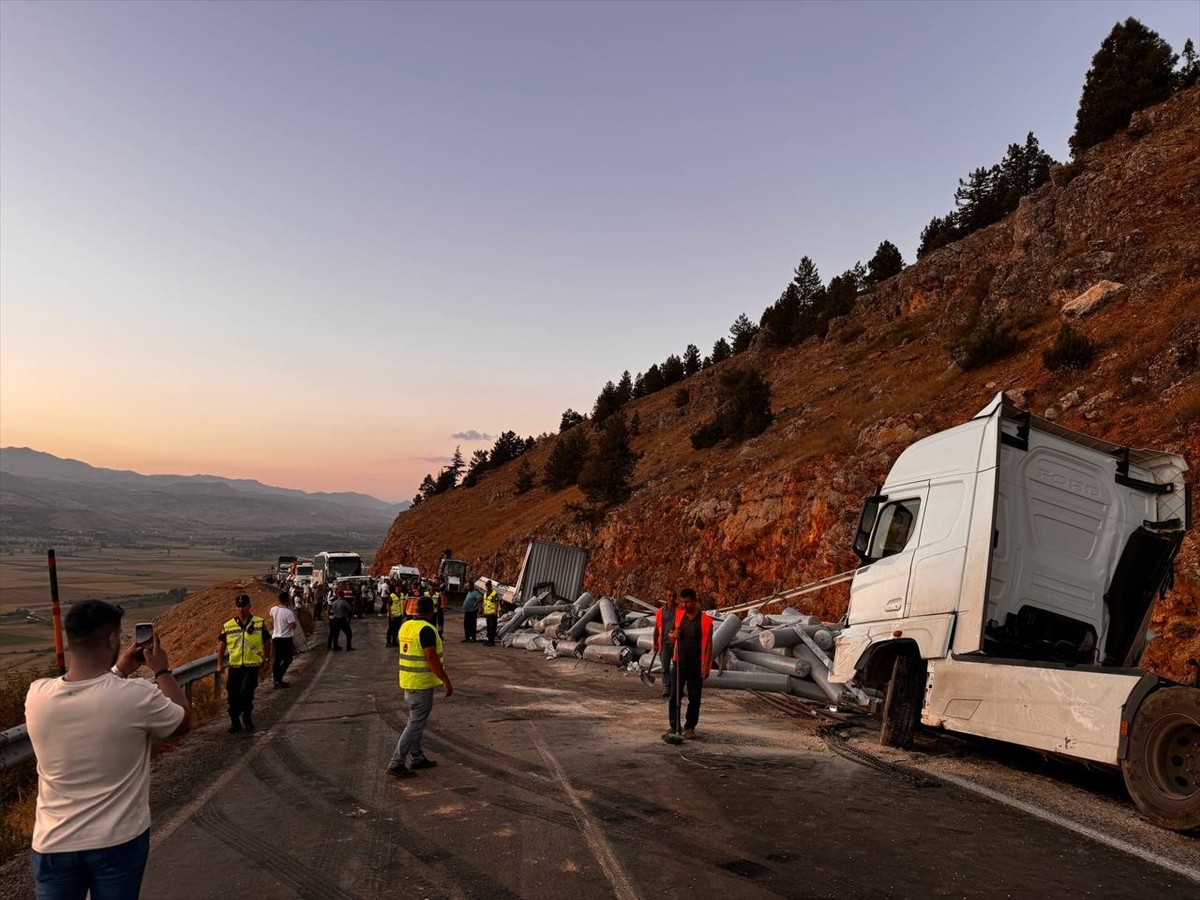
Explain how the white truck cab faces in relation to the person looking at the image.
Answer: facing away from the viewer and to the left of the viewer

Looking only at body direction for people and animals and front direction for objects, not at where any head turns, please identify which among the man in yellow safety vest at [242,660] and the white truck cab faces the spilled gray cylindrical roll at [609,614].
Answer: the white truck cab

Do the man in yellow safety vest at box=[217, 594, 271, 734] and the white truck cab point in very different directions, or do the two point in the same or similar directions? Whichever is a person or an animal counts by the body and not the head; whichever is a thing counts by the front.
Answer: very different directions

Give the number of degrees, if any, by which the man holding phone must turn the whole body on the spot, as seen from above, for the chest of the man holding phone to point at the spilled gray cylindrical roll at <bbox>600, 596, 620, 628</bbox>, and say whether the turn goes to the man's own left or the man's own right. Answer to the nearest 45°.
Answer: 0° — they already face it

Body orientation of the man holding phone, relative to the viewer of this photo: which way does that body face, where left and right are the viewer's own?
facing away from the viewer and to the right of the viewer
